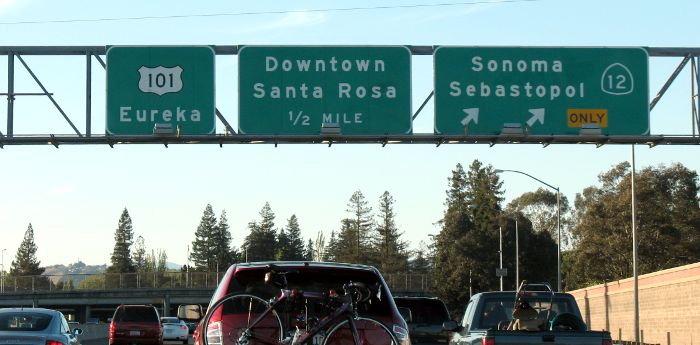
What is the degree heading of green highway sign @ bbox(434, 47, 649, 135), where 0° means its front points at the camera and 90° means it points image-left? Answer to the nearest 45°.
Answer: approximately 0°

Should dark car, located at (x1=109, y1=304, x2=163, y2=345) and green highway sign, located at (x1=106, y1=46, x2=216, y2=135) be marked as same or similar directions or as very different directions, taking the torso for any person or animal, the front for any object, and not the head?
very different directions

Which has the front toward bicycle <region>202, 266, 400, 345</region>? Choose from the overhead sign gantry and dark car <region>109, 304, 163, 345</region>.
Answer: the overhead sign gantry

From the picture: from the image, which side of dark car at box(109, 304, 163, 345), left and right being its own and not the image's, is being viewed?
back

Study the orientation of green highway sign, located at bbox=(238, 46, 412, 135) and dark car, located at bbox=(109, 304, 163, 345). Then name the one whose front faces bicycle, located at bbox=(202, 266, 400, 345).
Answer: the green highway sign

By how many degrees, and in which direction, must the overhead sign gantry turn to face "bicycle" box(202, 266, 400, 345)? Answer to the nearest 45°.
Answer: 0° — it already faces it
